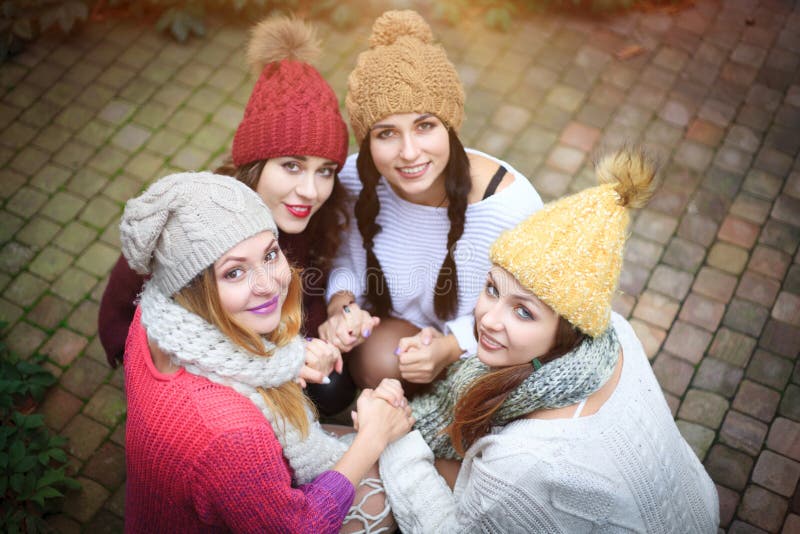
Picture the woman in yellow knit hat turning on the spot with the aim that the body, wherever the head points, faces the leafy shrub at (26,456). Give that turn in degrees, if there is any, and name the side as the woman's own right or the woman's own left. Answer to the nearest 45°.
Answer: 0° — they already face it

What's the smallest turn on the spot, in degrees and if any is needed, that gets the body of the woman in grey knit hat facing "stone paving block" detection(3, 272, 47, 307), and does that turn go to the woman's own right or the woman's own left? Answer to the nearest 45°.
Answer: approximately 135° to the woman's own left

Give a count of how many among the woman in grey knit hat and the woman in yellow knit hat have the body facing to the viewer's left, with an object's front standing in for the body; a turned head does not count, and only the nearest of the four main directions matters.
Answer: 1

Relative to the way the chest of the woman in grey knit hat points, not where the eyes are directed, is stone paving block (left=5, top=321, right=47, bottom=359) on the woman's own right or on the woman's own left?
on the woman's own left

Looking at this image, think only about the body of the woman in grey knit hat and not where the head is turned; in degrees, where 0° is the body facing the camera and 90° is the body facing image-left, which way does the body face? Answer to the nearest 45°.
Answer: approximately 270°

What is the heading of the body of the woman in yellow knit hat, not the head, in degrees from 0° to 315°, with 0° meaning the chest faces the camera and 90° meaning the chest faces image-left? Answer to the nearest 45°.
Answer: approximately 90°
